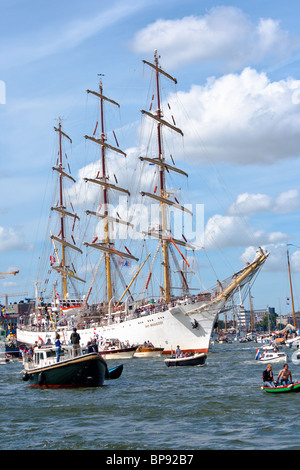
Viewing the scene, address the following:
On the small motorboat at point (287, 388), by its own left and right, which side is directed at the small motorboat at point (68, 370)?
front

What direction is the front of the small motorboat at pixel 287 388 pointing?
to the viewer's left
